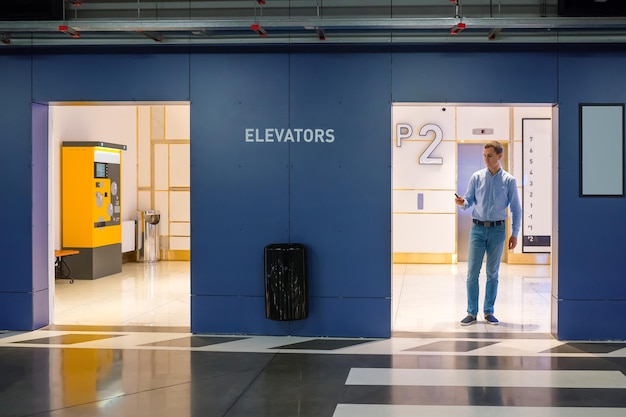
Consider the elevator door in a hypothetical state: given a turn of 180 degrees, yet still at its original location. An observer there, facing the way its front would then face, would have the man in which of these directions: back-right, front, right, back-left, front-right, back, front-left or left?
back

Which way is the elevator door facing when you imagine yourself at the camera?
facing the viewer

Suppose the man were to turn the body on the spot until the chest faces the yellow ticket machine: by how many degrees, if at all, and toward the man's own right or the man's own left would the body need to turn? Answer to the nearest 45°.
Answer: approximately 90° to the man's own right

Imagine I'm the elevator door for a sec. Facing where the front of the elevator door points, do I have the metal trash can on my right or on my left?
on my right

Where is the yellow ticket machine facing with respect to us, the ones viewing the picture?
facing the viewer and to the right of the viewer

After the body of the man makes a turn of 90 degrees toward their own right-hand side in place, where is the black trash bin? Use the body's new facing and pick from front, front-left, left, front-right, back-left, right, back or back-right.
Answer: front-left

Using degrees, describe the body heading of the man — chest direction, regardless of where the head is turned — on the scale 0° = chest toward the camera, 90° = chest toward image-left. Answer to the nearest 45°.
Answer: approximately 0°

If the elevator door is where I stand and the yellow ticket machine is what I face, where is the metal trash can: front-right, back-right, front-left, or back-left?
front-right

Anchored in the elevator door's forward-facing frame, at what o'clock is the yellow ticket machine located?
The yellow ticket machine is roughly at 2 o'clock from the elevator door.
